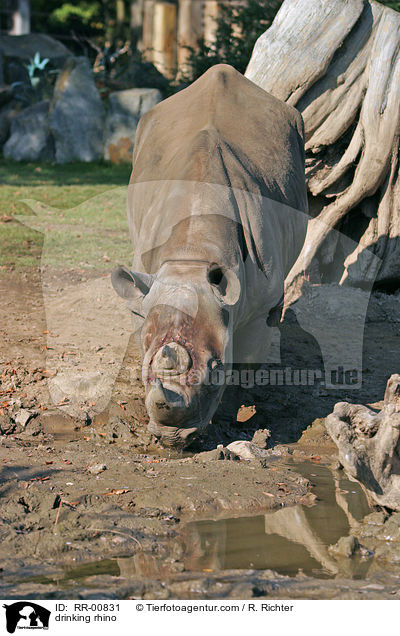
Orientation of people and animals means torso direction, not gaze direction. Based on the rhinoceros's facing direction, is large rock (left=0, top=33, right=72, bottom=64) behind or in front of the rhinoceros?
behind

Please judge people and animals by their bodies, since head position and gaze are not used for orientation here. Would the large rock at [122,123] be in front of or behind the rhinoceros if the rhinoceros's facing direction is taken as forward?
behind

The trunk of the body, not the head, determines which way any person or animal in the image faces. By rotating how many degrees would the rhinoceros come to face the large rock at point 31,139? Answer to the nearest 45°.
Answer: approximately 180°

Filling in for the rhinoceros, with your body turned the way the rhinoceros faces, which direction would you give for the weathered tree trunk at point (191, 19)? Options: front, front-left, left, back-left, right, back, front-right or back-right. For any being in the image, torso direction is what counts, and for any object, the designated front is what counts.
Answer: back

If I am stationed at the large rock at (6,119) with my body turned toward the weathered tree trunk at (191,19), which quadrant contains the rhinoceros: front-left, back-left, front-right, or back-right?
back-right

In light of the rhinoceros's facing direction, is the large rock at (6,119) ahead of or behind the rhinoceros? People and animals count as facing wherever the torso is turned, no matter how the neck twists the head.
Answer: behind

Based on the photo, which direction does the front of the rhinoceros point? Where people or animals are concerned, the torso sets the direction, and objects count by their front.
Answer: toward the camera

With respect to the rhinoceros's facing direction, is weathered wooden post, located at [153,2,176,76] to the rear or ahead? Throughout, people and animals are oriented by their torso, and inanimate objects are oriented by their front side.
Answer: to the rear

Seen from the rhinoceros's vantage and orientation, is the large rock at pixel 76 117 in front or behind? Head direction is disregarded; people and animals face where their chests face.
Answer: behind

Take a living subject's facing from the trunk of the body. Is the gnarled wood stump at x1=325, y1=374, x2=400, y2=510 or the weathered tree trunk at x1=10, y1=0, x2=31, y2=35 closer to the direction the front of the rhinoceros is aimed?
the gnarled wood stump

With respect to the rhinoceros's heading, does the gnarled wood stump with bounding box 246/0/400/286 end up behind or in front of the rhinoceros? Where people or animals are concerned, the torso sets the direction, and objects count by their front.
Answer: behind
